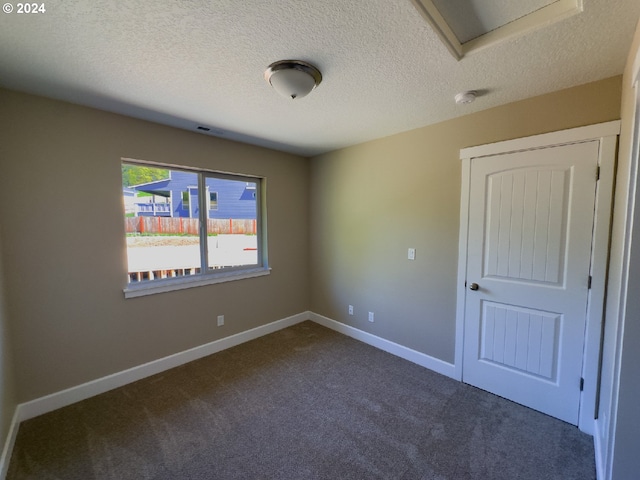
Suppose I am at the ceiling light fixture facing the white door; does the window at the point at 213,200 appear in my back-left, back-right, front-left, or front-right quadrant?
back-left

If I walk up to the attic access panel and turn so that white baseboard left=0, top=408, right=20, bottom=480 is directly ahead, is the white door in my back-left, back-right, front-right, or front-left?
back-right

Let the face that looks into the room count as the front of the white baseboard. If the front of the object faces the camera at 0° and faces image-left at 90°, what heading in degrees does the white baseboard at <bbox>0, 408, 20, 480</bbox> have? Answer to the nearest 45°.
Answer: approximately 270°

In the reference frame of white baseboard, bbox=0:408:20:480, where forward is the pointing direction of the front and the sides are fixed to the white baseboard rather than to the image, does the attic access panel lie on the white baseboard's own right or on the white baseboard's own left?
on the white baseboard's own right

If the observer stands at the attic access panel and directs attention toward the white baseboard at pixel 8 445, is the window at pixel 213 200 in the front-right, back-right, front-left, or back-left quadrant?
front-right
